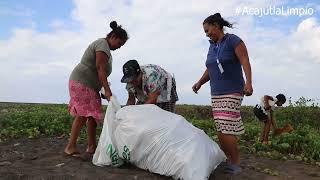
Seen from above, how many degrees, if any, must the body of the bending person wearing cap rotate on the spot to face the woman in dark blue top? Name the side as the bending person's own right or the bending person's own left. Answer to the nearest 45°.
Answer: approximately 135° to the bending person's own left

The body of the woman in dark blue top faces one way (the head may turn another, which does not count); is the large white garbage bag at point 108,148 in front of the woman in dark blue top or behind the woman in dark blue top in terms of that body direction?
in front

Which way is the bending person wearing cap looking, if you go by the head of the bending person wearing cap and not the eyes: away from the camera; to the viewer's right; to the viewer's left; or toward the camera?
to the viewer's left

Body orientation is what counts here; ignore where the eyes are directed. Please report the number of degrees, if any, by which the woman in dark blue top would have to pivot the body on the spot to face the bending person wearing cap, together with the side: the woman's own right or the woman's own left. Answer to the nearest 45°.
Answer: approximately 45° to the woman's own right

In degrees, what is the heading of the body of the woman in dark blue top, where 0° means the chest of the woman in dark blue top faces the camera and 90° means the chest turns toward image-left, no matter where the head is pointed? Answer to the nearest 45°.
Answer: approximately 45°

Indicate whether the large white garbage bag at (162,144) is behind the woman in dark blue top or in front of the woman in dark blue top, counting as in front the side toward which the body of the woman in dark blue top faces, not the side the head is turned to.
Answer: in front
